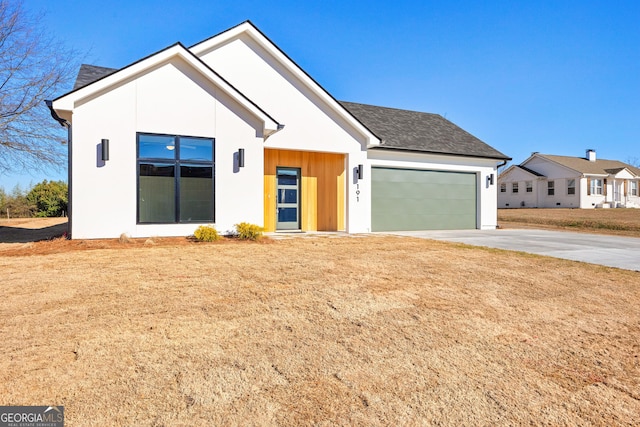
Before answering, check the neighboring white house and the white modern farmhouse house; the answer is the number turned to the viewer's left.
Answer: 0

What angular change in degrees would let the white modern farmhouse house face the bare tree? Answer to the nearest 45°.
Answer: approximately 135° to its right

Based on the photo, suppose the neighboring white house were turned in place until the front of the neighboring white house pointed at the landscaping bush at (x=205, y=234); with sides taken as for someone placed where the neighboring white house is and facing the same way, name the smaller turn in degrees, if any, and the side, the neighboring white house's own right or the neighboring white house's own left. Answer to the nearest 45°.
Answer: approximately 45° to the neighboring white house's own right

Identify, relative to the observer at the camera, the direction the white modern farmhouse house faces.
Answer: facing the viewer

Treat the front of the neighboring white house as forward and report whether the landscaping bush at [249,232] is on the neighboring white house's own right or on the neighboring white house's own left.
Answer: on the neighboring white house's own right

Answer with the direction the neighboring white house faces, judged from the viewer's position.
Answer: facing the viewer and to the right of the viewer

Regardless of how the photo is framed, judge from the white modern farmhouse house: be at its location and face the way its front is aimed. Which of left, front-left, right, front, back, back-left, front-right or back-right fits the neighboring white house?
back-left

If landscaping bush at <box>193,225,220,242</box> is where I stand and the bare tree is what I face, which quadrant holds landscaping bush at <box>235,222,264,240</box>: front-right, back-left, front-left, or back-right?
back-right

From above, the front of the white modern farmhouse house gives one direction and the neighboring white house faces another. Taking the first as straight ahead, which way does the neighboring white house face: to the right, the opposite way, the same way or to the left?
the same way

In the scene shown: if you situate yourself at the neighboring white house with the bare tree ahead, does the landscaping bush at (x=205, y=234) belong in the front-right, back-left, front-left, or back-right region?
front-left
